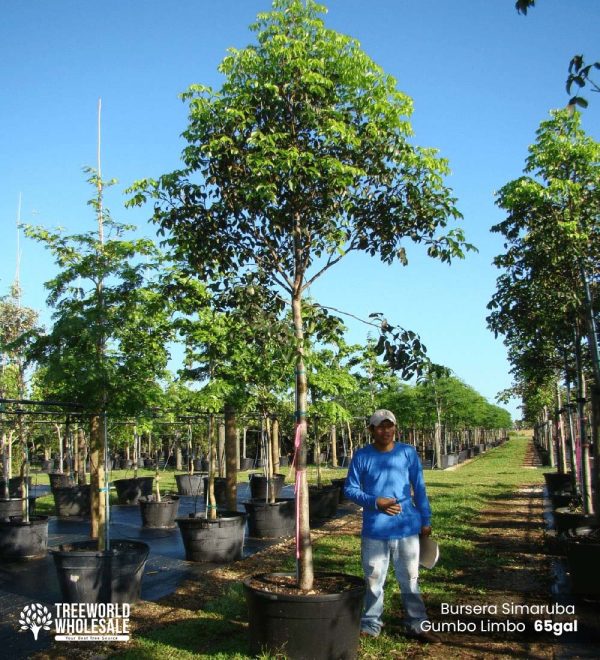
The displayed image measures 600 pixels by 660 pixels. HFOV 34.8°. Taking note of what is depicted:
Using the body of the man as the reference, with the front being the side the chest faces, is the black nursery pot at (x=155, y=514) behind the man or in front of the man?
behind

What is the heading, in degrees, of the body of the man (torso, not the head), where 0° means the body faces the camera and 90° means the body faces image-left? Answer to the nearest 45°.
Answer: approximately 0°

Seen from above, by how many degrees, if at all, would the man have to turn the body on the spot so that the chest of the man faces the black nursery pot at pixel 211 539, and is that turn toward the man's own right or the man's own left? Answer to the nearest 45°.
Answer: approximately 135° to the man's own right
